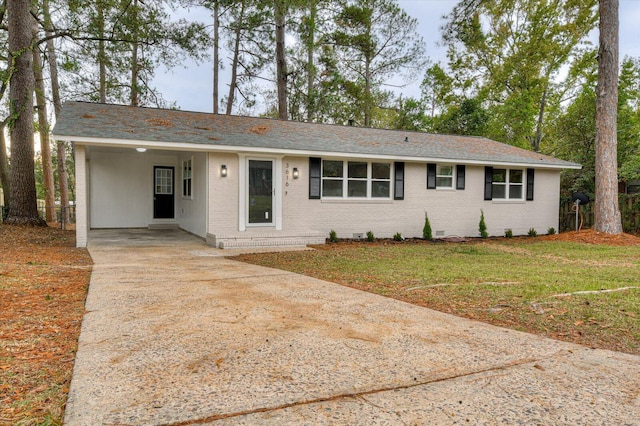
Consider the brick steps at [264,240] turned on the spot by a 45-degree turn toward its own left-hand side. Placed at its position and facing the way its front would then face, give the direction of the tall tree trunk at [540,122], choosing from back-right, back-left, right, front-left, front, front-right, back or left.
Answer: left

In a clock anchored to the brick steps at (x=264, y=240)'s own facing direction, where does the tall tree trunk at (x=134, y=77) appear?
The tall tree trunk is roughly at 5 o'clock from the brick steps.

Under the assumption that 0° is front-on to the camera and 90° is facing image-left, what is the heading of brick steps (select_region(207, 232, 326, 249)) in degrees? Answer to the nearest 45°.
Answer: approximately 0°

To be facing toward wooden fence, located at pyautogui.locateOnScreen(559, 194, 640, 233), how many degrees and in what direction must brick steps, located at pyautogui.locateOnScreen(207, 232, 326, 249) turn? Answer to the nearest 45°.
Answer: approximately 90° to its left

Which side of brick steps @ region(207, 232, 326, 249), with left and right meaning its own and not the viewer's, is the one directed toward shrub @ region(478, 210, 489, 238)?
left
